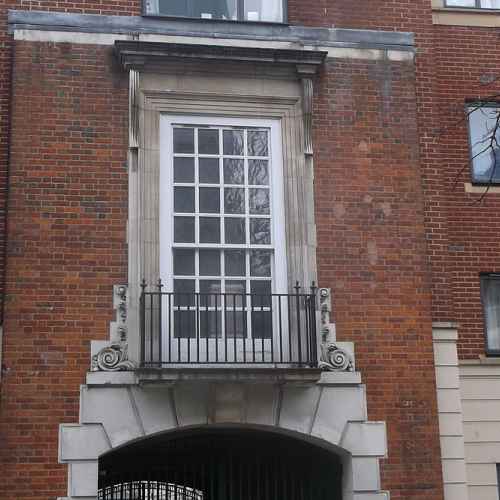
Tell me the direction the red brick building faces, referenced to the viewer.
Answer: facing the viewer
